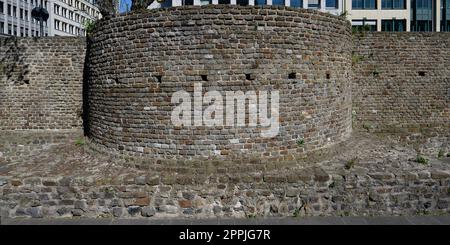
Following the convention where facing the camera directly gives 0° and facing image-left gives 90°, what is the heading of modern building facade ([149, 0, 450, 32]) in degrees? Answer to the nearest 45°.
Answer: approximately 0°

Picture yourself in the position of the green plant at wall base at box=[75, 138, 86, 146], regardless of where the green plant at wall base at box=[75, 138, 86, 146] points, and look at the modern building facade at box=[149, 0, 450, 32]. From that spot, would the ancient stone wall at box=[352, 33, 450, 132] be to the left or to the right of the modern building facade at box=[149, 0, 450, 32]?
right

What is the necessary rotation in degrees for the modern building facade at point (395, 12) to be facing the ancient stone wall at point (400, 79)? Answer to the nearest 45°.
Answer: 0° — it already faces it

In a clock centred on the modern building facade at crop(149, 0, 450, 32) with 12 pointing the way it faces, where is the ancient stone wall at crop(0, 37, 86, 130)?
The ancient stone wall is roughly at 1 o'clock from the modern building facade.

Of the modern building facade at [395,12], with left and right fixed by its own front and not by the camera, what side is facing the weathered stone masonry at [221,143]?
front

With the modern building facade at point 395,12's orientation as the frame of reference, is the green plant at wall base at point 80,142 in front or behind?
in front

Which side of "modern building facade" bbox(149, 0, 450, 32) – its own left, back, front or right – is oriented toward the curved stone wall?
front
